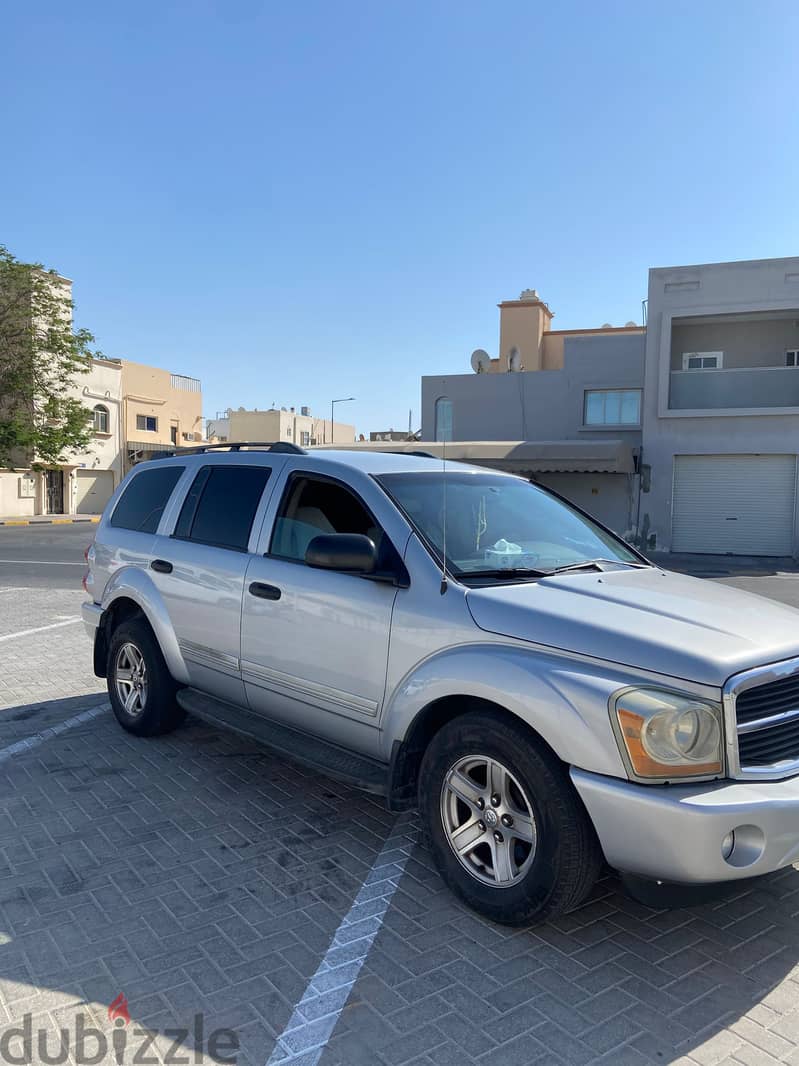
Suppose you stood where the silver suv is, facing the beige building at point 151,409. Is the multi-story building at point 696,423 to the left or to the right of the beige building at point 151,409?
right

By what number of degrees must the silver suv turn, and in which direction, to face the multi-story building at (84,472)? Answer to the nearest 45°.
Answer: approximately 180°

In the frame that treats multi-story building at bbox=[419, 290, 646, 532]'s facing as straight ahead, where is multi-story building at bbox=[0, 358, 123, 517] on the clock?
multi-story building at bbox=[0, 358, 123, 517] is roughly at 4 o'clock from multi-story building at bbox=[419, 290, 646, 532].

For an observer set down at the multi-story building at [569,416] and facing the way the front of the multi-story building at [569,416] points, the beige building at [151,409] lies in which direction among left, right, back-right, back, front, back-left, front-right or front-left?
back-right

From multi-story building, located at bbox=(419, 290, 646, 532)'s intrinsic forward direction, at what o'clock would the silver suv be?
The silver suv is roughly at 12 o'clock from the multi-story building.

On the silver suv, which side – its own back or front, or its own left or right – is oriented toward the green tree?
back

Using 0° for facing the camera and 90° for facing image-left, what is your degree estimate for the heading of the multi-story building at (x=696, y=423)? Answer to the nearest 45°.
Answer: approximately 0°

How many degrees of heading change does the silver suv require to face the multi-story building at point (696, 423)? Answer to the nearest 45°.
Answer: approximately 135° to its left

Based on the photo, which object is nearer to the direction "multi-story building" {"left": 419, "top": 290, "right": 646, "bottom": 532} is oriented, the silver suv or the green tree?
the silver suv

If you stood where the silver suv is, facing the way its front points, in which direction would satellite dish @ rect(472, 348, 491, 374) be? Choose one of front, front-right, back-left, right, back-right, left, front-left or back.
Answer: back-left

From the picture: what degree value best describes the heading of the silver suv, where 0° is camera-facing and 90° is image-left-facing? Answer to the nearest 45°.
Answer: approximately 315°

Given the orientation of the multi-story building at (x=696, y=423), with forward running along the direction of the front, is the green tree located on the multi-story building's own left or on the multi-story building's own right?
on the multi-story building's own right
